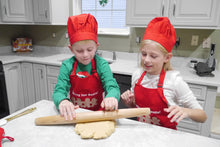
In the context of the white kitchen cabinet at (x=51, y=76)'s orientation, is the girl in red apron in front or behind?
in front

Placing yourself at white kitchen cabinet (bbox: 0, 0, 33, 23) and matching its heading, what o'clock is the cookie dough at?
The cookie dough is roughly at 12 o'clock from the white kitchen cabinet.

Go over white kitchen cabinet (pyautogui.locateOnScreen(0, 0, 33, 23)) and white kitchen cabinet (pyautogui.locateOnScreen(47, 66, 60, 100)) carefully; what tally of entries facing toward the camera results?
2

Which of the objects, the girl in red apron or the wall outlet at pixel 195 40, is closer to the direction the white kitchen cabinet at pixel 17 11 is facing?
the girl in red apron

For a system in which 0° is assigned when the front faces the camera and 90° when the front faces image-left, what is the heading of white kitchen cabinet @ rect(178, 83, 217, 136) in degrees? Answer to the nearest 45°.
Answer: approximately 45°

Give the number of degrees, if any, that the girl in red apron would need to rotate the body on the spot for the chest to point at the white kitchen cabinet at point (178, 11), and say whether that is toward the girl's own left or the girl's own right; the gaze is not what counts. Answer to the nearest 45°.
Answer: approximately 135° to the girl's own right

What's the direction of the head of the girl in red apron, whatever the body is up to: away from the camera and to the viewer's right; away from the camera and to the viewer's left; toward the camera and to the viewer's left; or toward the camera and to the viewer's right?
toward the camera and to the viewer's left

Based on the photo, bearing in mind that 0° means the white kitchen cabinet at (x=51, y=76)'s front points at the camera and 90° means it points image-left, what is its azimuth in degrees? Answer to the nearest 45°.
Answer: approximately 0°

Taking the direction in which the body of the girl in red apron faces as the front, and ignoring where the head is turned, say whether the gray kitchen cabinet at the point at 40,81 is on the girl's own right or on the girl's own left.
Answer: on the girl's own right

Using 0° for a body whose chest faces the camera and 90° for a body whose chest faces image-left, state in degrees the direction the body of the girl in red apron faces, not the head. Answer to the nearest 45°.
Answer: approximately 45°
